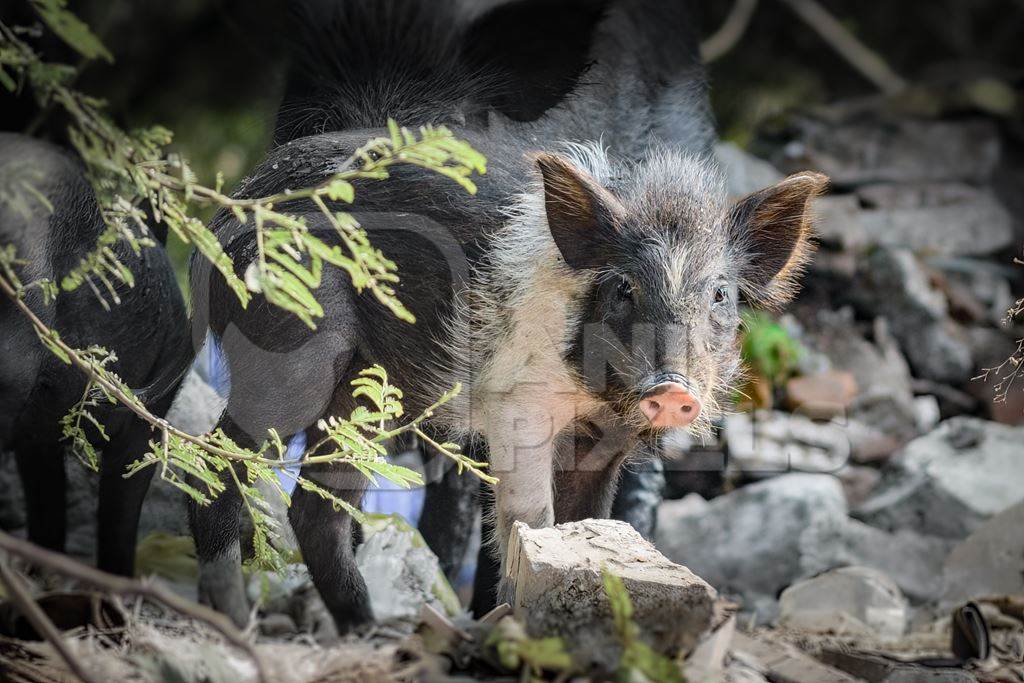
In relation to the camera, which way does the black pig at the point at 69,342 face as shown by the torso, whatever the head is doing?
to the viewer's left

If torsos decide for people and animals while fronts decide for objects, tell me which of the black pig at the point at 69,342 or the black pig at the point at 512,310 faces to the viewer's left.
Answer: the black pig at the point at 69,342

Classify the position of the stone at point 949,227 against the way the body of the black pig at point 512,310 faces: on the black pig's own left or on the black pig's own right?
on the black pig's own left

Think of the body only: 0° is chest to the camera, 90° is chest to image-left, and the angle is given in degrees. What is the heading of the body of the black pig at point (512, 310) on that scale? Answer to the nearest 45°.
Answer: approximately 315°

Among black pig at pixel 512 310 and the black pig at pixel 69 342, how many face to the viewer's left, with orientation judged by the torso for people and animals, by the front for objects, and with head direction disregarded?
1

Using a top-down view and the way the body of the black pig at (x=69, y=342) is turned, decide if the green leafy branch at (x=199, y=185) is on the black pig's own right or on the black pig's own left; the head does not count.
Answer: on the black pig's own left
